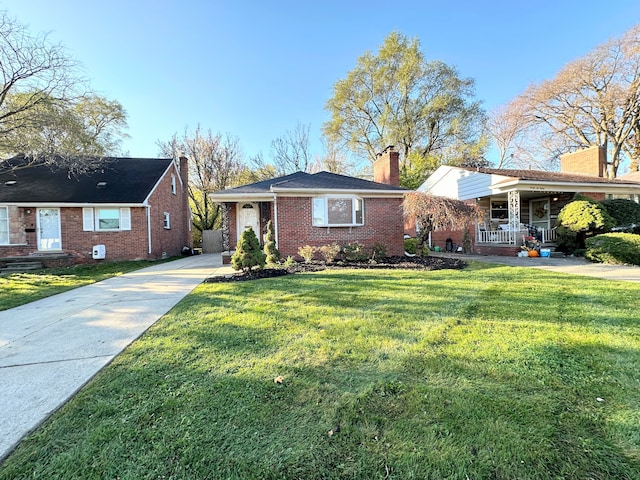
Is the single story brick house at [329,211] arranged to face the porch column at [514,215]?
no

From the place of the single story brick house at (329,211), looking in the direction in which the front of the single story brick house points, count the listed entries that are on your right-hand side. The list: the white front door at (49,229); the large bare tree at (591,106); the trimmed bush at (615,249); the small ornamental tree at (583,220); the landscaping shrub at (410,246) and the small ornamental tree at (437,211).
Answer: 1

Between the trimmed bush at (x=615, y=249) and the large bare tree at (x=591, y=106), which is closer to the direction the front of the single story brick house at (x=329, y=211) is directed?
the trimmed bush

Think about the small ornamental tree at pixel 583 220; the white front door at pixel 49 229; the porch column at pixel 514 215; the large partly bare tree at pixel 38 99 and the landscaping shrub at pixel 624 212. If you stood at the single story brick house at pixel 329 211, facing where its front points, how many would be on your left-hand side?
3

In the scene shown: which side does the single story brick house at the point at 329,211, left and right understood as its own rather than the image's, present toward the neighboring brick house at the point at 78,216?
right

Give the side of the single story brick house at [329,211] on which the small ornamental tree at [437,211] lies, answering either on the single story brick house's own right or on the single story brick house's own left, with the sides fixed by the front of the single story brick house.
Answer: on the single story brick house's own left

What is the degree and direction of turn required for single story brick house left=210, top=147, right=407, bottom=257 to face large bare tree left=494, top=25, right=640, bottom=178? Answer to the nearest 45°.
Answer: approximately 135° to its left

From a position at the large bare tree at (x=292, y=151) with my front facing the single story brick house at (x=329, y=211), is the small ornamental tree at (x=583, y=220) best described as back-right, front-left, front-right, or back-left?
front-left

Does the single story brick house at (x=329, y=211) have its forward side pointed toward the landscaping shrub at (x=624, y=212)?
no

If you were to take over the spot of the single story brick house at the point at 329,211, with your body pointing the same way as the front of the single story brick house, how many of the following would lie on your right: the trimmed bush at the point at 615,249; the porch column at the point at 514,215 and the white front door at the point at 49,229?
1

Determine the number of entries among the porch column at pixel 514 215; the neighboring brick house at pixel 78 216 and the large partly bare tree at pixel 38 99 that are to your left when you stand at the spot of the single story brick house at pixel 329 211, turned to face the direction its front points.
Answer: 1

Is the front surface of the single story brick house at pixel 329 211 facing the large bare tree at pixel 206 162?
no

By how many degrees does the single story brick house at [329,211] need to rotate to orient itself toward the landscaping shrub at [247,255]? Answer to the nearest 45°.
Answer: approximately 45° to its right

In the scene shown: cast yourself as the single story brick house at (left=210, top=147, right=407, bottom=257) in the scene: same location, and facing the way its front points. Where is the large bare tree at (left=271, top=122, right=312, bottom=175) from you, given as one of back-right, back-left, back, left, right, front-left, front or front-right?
back

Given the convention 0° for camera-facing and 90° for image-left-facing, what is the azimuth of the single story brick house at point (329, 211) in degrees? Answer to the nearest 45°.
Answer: approximately 0°

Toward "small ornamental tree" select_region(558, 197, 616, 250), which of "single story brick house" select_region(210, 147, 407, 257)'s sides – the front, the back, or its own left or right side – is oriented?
left

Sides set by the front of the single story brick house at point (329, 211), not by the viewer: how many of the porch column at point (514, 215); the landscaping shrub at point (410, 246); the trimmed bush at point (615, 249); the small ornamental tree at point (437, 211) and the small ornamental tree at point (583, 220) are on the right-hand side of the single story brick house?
0

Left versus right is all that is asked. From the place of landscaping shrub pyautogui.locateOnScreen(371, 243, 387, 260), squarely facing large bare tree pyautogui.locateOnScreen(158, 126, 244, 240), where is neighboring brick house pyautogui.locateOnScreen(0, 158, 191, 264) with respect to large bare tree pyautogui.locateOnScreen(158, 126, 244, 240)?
left

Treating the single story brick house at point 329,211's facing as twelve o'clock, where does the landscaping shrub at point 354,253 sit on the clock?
The landscaping shrub is roughly at 11 o'clock from the single story brick house.
